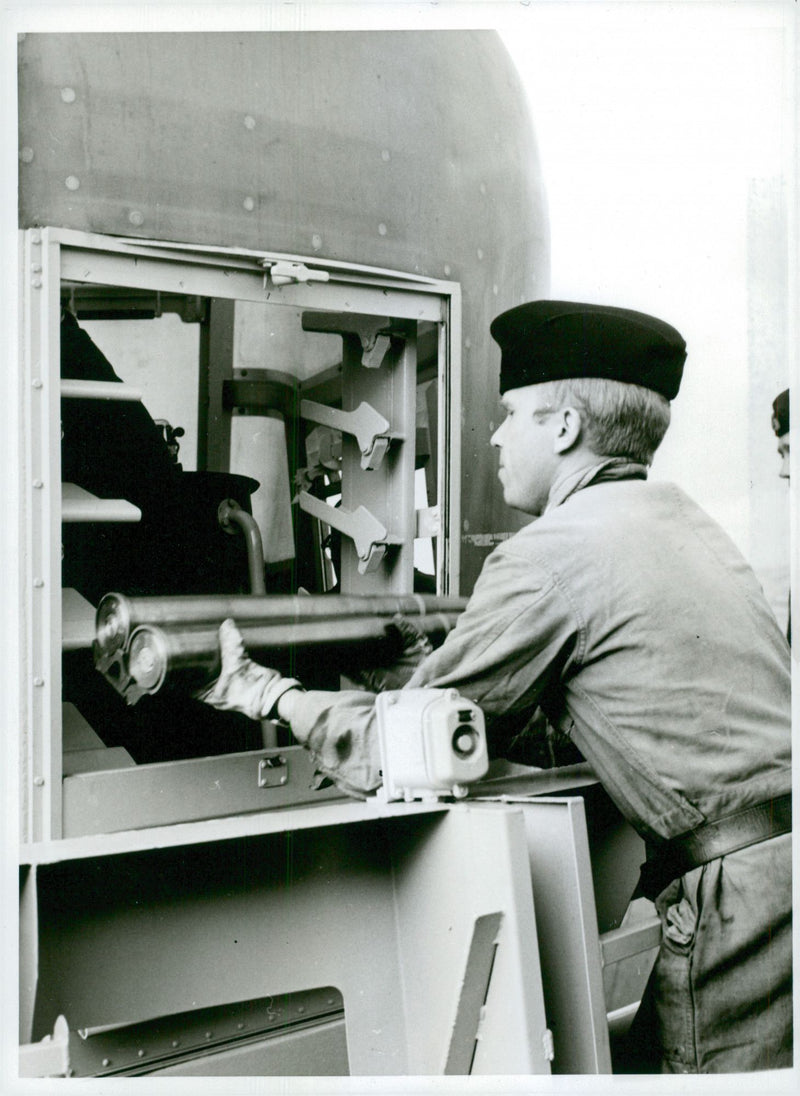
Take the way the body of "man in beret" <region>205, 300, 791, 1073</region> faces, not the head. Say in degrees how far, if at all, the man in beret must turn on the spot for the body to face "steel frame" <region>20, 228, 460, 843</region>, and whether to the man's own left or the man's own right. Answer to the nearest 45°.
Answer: approximately 45° to the man's own left

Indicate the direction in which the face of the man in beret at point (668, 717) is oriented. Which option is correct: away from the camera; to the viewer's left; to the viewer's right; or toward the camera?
to the viewer's left

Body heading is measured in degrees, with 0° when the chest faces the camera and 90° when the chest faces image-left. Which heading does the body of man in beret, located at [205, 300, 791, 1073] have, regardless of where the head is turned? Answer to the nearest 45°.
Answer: approximately 135°
